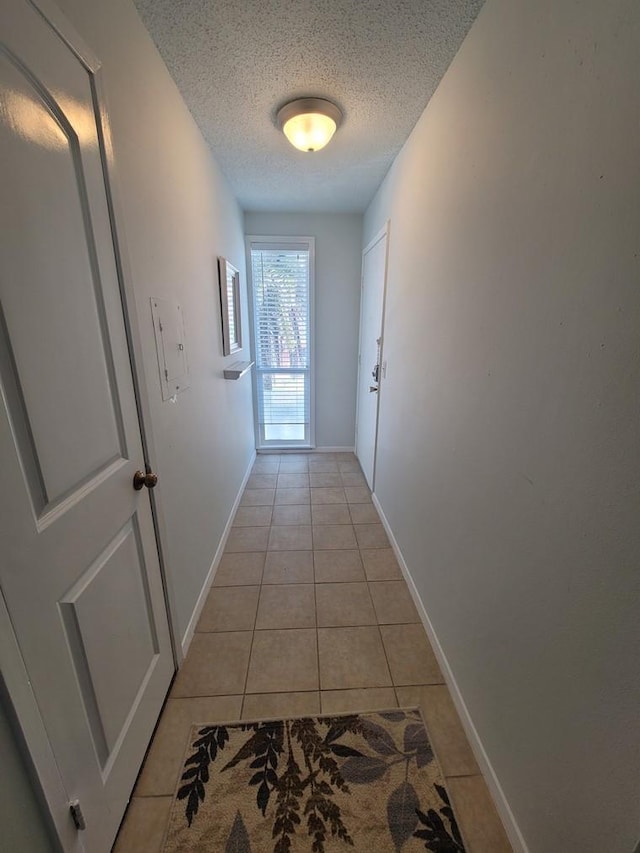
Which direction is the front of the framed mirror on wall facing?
to the viewer's right

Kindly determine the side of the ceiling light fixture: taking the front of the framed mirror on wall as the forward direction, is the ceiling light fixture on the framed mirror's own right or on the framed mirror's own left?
on the framed mirror's own right

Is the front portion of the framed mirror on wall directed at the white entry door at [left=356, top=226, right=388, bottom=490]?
yes

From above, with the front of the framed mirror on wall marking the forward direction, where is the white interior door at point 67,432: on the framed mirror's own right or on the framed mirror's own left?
on the framed mirror's own right

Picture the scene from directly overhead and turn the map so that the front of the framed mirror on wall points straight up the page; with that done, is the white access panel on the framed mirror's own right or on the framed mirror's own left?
on the framed mirror's own right

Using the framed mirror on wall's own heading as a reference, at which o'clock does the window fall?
The window is roughly at 10 o'clock from the framed mirror on wall.

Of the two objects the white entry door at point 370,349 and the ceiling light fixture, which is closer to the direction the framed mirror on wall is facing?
the white entry door

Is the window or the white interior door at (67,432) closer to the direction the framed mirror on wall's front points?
the window
